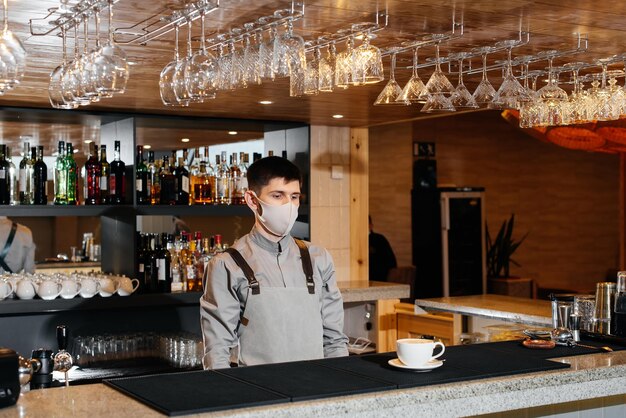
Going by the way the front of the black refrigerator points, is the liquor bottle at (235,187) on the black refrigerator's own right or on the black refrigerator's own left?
on the black refrigerator's own right

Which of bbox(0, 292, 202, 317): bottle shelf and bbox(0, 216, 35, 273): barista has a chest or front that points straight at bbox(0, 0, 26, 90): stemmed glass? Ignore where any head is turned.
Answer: the bottle shelf

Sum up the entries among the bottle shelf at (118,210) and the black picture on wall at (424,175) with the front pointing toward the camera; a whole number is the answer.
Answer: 2
